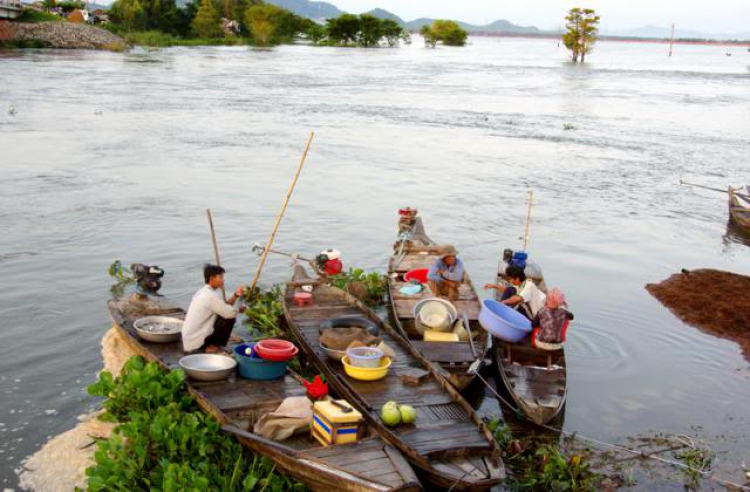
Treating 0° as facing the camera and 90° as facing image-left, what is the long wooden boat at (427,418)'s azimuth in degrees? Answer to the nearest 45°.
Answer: approximately 315°

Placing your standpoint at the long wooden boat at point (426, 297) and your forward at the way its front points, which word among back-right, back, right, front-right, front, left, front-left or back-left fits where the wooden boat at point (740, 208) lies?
back-left

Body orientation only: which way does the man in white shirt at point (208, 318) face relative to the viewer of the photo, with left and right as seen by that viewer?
facing to the right of the viewer

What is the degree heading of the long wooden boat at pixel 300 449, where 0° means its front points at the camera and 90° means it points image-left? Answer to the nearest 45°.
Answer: approximately 315°

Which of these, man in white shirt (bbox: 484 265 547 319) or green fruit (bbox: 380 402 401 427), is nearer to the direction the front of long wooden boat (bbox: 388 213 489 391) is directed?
the green fruit

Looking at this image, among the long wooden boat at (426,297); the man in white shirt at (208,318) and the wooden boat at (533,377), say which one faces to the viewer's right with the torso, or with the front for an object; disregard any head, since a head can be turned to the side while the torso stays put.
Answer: the man in white shirt

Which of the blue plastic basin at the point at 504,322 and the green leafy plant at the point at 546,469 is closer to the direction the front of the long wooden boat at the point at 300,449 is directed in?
the green leafy plant

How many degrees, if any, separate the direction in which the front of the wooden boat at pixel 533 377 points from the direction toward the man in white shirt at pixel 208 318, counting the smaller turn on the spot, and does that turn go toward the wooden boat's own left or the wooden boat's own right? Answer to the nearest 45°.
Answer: approximately 90° to the wooden boat's own right

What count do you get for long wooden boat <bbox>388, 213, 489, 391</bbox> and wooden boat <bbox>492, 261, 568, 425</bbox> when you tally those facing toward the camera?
2

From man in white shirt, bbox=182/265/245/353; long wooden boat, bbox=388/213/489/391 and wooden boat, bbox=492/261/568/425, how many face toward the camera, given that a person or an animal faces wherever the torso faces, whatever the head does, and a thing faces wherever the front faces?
2

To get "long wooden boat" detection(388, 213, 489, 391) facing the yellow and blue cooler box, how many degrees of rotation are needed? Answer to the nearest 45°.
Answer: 0° — it already faces it

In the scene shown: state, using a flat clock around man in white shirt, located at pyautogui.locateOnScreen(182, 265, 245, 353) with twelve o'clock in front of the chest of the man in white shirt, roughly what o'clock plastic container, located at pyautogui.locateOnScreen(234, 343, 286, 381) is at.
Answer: The plastic container is roughly at 2 o'clock from the man in white shirt.

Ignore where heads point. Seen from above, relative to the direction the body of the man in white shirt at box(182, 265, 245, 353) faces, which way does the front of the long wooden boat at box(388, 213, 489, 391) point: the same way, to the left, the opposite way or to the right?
to the right
